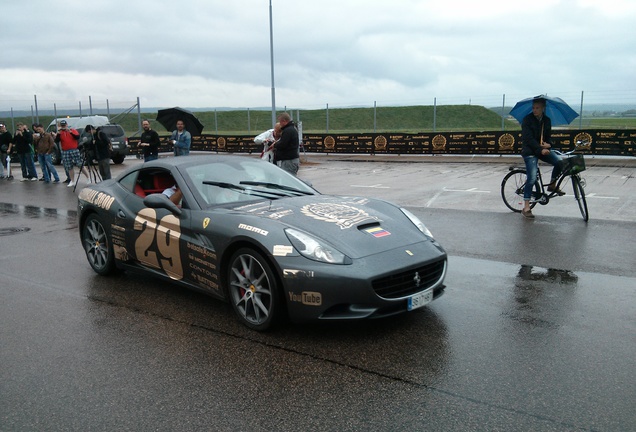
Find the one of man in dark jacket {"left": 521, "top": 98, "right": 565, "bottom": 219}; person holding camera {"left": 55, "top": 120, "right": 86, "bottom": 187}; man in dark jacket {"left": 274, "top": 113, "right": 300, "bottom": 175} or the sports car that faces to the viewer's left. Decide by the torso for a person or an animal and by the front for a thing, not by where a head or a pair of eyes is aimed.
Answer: man in dark jacket {"left": 274, "top": 113, "right": 300, "bottom": 175}

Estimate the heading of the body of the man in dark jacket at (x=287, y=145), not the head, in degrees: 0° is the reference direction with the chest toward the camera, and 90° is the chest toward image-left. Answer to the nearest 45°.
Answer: approximately 90°

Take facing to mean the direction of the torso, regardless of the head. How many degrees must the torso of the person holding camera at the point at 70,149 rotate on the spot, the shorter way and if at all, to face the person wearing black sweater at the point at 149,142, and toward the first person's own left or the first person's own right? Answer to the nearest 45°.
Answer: approximately 45° to the first person's own left

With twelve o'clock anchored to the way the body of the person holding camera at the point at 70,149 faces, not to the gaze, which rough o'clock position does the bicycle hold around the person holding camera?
The bicycle is roughly at 11 o'clock from the person holding camera.

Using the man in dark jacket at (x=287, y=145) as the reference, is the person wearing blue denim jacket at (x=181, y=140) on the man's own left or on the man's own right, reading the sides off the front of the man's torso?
on the man's own right

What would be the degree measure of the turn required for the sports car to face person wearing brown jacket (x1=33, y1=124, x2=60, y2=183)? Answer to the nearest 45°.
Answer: approximately 180°

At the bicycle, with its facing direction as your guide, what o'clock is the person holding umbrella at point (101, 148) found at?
The person holding umbrella is roughly at 5 o'clock from the bicycle.
